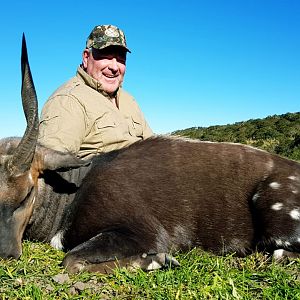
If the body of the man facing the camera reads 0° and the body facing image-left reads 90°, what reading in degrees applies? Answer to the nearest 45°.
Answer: approximately 315°
